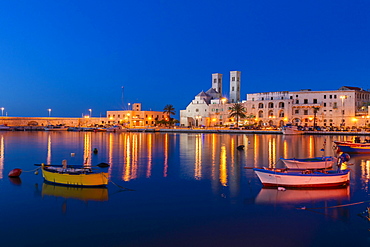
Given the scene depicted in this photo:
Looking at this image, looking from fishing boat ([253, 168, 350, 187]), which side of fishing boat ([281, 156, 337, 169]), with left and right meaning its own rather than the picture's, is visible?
left

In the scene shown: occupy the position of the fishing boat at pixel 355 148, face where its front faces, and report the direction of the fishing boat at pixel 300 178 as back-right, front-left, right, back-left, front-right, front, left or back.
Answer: left

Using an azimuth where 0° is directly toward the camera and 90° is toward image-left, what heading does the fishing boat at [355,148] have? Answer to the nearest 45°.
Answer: approximately 90°

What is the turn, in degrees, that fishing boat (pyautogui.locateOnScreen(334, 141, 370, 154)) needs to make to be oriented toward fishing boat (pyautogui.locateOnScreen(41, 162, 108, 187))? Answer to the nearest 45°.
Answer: approximately 45° to its left

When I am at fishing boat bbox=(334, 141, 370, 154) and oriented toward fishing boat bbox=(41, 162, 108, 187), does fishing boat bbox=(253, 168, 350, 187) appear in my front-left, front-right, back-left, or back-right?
front-left

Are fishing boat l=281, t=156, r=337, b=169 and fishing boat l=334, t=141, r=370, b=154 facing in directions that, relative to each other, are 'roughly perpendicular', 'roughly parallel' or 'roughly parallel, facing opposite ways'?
roughly parallel

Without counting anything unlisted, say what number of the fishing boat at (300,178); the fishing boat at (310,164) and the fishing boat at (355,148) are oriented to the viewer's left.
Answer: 3

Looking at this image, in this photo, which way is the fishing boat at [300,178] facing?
to the viewer's left

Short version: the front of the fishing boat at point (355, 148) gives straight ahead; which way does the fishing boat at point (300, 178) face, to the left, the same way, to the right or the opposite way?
the same way

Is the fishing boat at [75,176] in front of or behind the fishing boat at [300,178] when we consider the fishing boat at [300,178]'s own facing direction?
in front

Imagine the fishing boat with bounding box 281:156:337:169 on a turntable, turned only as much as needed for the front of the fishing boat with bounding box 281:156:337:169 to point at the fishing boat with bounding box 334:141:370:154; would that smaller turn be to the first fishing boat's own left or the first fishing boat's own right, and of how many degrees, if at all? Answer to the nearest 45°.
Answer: approximately 90° to the first fishing boat's own right

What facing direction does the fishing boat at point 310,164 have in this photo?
to the viewer's left

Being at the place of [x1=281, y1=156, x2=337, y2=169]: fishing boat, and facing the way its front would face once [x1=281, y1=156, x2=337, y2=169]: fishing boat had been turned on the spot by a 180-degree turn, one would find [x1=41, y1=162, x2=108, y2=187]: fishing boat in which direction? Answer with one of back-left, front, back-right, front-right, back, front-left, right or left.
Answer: back-right

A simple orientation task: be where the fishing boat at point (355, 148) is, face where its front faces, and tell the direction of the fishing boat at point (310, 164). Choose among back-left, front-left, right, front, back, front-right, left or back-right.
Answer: left

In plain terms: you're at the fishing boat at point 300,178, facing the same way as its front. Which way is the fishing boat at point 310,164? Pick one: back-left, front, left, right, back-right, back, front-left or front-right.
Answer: right

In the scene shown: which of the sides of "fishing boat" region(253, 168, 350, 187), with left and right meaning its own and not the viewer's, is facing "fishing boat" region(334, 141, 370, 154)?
right
